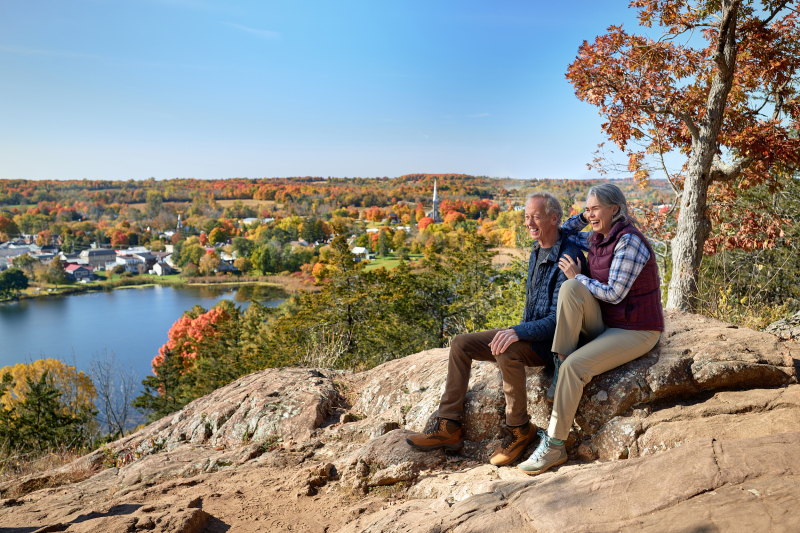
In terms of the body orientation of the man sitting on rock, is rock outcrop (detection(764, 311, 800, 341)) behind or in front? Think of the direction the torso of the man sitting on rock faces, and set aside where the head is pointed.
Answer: behind

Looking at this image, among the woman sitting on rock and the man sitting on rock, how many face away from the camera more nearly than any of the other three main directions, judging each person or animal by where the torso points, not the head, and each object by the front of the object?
0

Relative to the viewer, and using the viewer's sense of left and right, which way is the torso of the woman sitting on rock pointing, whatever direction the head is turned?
facing to the left of the viewer

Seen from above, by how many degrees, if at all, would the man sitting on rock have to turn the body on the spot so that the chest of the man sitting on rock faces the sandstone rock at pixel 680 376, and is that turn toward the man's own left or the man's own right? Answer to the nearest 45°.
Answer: approximately 135° to the man's own left

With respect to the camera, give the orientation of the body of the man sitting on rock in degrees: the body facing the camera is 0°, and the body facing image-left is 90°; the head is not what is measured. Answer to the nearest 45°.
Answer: approximately 45°

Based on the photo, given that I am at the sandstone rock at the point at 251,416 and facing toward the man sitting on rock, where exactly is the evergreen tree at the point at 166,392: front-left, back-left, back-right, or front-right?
back-left
